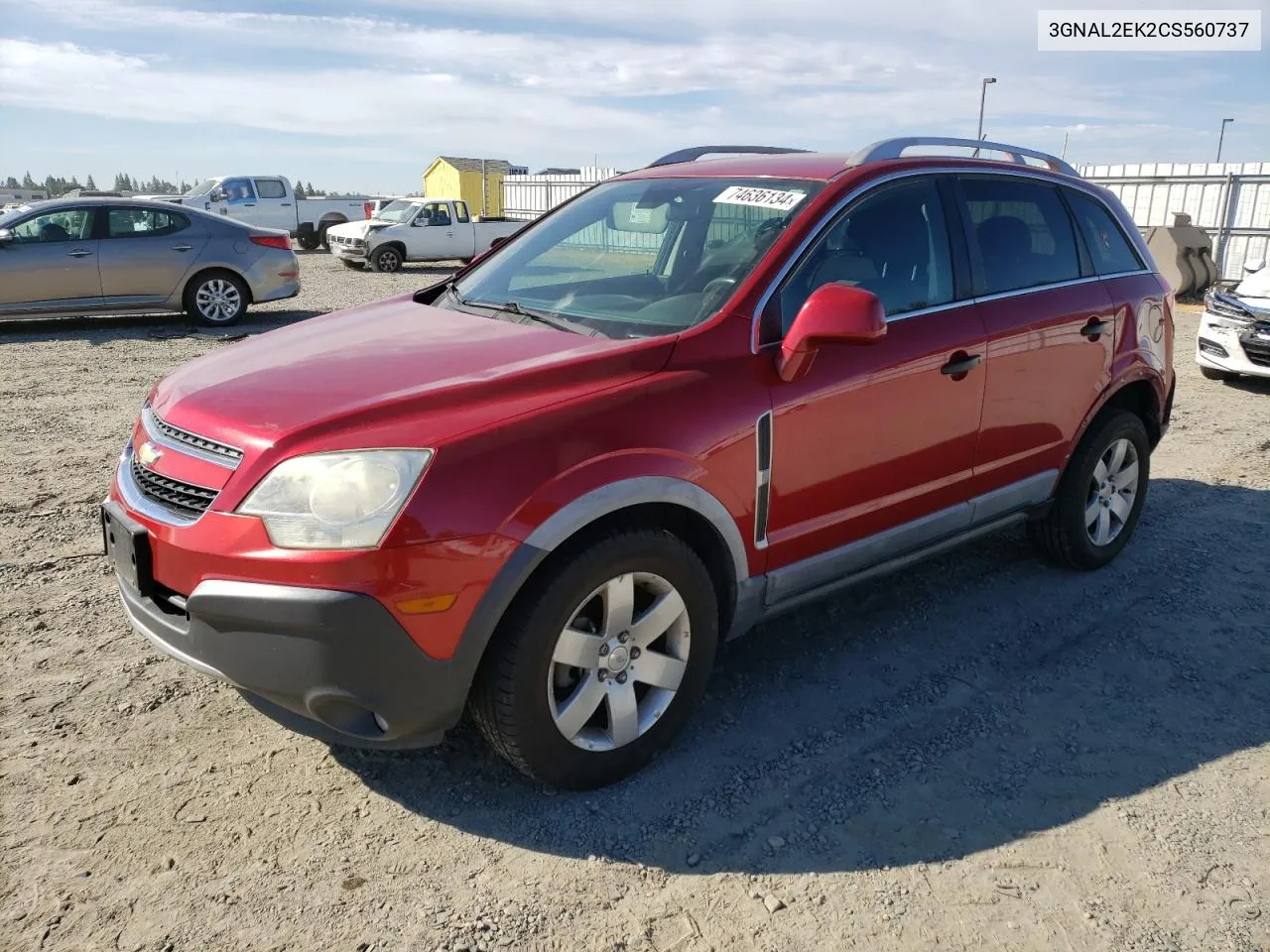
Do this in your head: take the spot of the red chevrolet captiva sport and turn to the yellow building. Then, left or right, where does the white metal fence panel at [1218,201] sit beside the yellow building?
right

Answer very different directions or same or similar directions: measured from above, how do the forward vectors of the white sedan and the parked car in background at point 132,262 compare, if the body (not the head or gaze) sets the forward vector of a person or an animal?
same or similar directions

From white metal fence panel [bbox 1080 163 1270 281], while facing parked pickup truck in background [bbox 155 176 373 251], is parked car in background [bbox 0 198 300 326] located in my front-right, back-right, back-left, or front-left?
front-left

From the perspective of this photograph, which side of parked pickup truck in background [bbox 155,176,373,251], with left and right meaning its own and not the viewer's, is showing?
left

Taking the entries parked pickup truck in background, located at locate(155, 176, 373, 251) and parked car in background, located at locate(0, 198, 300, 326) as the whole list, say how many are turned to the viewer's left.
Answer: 2

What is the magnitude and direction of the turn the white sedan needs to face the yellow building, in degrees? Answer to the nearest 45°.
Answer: approximately 90° to its right

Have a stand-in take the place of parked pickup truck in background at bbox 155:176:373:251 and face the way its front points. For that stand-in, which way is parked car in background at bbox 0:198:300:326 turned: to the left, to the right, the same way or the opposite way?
the same way

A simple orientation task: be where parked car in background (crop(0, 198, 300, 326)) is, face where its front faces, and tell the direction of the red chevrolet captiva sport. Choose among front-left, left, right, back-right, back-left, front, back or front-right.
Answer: left

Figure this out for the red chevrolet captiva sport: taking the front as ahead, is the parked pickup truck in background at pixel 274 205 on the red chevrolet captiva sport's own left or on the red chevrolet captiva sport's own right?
on the red chevrolet captiva sport's own right

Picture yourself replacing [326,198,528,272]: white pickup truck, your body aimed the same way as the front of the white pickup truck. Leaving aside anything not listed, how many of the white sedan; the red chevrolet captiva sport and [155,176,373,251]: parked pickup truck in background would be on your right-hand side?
1

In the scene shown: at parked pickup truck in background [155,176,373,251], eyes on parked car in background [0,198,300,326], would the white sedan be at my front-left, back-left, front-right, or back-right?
front-left

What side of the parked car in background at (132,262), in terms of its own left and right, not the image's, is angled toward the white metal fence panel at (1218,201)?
back

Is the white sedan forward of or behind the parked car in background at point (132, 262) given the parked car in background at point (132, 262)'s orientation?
behind

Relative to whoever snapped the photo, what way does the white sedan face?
facing the viewer and to the left of the viewer

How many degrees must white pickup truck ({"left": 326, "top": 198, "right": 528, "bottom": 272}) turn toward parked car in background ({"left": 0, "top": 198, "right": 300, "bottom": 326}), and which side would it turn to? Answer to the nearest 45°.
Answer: approximately 45° to its left

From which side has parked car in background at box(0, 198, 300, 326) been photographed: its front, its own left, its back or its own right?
left
